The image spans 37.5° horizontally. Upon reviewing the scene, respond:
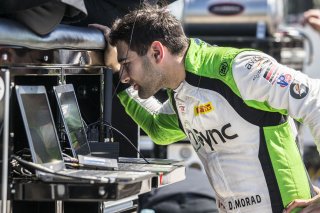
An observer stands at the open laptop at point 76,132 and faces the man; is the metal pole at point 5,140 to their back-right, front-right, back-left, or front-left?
back-right

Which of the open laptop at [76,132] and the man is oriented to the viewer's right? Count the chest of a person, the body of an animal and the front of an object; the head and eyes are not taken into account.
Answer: the open laptop

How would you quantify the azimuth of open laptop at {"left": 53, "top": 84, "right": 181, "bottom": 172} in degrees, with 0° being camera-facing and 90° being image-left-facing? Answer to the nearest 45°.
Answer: approximately 270°

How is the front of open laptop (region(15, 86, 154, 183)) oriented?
to the viewer's right

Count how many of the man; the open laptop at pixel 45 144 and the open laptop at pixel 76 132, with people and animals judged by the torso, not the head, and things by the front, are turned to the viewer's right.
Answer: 2

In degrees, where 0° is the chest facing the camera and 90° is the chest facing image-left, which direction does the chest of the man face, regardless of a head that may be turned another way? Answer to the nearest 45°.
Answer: approximately 45°

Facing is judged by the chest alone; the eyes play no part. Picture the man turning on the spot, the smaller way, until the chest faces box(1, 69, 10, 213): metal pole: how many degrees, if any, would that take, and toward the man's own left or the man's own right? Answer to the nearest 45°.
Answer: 0° — they already face it
